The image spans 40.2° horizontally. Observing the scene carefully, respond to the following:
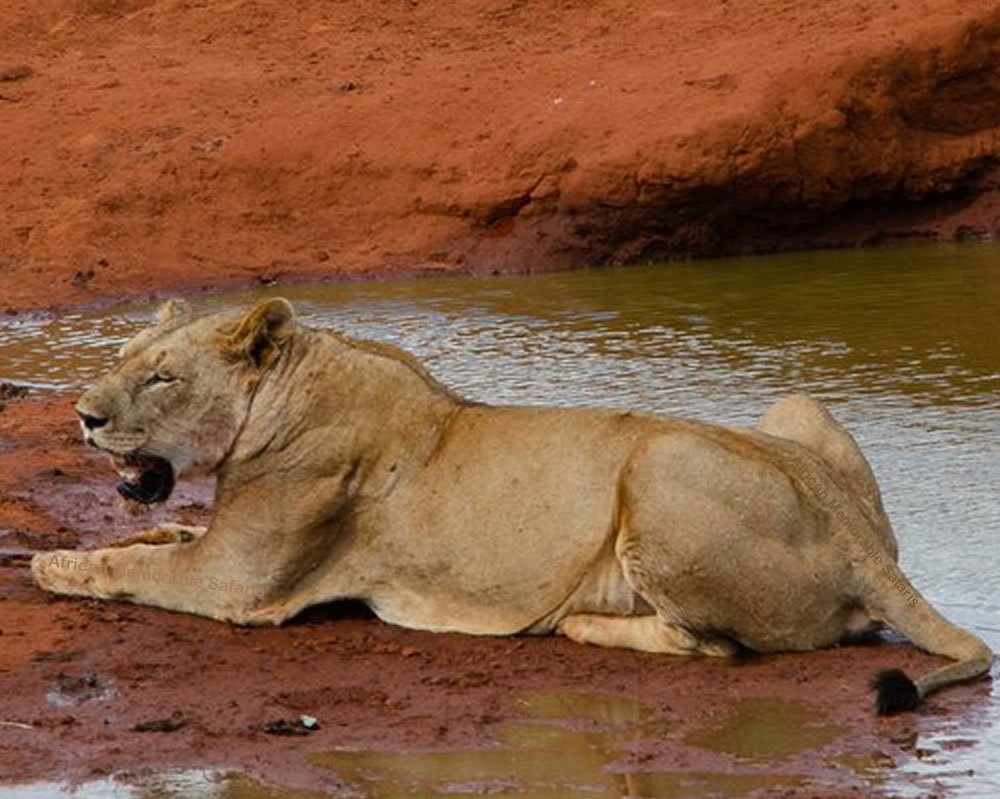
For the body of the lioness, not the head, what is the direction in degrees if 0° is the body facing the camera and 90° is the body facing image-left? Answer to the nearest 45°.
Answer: approximately 90°
